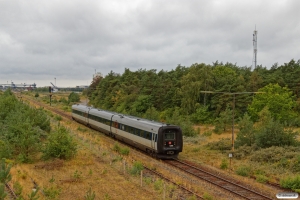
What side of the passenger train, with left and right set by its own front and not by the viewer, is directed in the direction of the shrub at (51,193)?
right

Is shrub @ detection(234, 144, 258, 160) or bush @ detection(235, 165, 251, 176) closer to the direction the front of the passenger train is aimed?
the bush

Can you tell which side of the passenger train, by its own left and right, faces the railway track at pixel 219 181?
front

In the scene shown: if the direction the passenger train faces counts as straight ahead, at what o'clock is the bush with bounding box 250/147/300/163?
The bush is roughly at 11 o'clock from the passenger train.

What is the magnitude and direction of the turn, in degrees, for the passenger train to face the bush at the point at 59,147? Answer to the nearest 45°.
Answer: approximately 135° to its right

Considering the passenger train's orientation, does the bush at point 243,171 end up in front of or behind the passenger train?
in front

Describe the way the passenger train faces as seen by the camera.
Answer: facing the viewer and to the right of the viewer

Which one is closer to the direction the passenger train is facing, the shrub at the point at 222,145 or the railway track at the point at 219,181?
the railway track

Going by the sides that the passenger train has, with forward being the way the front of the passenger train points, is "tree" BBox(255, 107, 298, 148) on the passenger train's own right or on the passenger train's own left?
on the passenger train's own left

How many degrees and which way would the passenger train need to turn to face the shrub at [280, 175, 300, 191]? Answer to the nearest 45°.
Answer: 0° — it already faces it

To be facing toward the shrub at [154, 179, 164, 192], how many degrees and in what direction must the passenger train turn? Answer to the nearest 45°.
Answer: approximately 45° to its right

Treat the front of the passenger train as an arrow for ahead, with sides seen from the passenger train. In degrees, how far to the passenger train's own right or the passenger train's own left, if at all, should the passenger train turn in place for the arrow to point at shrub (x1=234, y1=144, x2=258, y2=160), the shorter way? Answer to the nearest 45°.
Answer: approximately 45° to the passenger train's own left

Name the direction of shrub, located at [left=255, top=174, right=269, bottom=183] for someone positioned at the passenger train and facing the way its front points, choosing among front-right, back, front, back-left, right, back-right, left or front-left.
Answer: front
